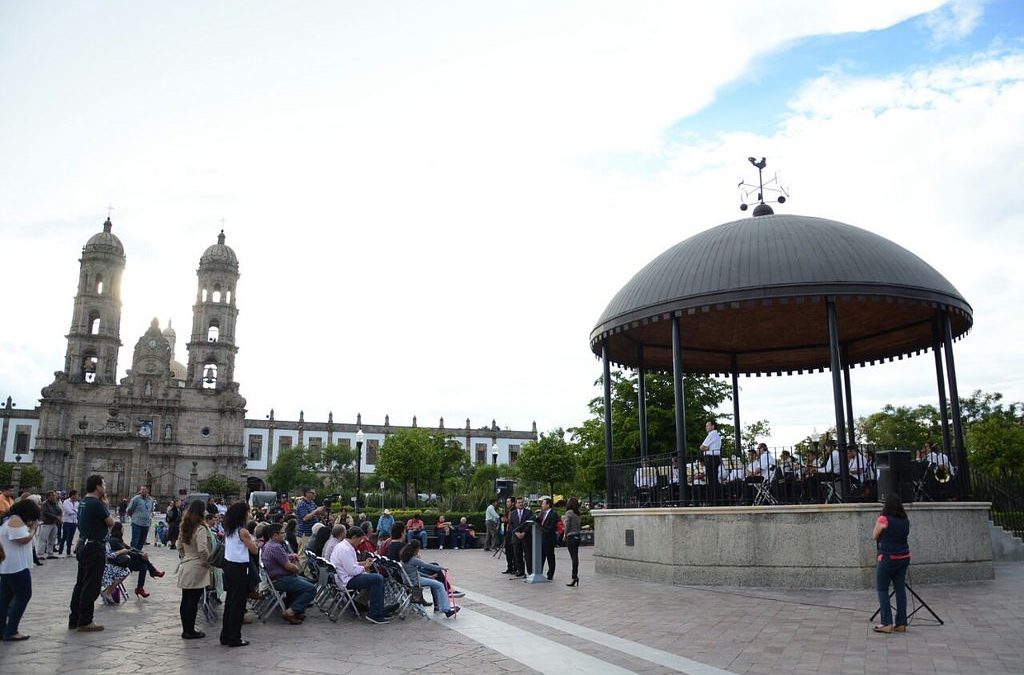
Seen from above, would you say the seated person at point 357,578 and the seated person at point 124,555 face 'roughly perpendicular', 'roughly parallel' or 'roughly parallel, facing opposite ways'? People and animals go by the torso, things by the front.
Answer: roughly parallel

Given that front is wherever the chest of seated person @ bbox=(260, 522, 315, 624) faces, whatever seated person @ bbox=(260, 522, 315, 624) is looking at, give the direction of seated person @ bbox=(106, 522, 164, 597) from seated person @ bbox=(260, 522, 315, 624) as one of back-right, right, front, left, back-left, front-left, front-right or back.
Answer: back-left

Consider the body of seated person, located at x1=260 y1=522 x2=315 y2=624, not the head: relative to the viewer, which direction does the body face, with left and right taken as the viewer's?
facing to the right of the viewer

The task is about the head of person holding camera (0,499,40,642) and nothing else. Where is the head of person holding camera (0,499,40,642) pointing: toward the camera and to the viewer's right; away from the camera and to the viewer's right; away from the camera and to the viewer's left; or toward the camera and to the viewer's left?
away from the camera and to the viewer's right

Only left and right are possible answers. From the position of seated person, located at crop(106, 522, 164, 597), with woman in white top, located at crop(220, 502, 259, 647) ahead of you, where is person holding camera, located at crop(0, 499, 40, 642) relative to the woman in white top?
right

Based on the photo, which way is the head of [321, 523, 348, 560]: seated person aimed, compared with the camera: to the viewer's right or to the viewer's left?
to the viewer's right

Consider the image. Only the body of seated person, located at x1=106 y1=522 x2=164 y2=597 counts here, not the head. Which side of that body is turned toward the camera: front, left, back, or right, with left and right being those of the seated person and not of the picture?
right

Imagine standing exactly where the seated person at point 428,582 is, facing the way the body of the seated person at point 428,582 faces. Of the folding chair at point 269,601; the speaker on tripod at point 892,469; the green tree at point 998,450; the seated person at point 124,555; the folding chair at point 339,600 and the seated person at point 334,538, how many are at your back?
4

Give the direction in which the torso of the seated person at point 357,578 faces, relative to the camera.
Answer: to the viewer's right

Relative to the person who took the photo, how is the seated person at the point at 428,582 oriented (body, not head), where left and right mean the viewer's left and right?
facing to the right of the viewer

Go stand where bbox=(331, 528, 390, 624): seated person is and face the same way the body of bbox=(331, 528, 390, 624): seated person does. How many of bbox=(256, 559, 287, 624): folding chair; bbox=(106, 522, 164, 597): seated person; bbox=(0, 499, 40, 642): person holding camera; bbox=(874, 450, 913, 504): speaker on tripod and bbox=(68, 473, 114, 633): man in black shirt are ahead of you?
1

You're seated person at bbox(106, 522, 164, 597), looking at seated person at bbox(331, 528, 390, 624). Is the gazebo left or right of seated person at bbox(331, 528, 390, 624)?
left

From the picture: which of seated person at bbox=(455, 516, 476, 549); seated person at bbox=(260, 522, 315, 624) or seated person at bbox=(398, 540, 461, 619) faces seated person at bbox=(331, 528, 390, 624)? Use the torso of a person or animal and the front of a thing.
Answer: seated person at bbox=(260, 522, 315, 624)

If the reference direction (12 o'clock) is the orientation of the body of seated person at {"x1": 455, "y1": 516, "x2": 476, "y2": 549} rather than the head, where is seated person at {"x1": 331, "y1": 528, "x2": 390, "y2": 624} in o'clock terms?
seated person at {"x1": 331, "y1": 528, "x2": 390, "y2": 624} is roughly at 12 o'clock from seated person at {"x1": 455, "y1": 516, "x2": 476, "y2": 549}.

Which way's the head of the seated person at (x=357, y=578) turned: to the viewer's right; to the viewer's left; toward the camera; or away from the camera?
to the viewer's right
